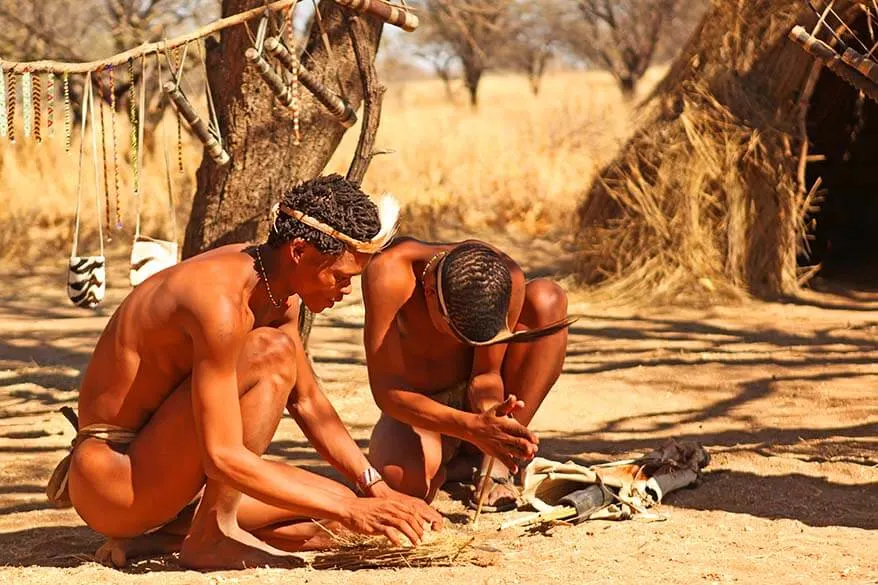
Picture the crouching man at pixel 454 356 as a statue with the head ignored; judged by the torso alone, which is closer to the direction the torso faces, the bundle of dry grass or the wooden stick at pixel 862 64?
the bundle of dry grass

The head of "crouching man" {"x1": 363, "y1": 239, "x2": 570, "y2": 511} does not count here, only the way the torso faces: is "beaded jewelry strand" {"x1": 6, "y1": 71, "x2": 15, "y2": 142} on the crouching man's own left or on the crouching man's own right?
on the crouching man's own right

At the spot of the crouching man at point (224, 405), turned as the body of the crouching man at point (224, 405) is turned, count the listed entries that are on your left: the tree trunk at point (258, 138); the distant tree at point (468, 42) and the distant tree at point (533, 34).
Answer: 3

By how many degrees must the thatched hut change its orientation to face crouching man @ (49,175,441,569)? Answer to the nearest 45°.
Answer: approximately 45° to its right

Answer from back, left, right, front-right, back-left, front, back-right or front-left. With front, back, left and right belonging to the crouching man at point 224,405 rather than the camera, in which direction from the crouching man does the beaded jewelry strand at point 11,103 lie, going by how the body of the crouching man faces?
back-left

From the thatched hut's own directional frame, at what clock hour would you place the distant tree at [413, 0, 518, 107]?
The distant tree is roughly at 7 o'clock from the thatched hut.

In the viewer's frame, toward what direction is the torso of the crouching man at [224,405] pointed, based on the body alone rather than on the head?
to the viewer's right

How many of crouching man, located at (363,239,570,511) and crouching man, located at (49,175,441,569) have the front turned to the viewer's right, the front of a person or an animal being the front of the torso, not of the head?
1

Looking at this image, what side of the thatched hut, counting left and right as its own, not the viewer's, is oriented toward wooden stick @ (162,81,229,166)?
right

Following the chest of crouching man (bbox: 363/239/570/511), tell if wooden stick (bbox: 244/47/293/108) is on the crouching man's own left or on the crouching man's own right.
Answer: on the crouching man's own right

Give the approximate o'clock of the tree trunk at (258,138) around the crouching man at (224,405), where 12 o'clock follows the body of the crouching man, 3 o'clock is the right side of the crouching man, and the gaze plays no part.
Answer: The tree trunk is roughly at 9 o'clock from the crouching man.
